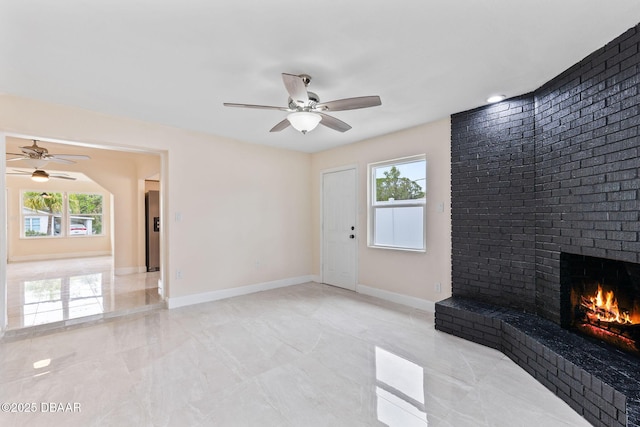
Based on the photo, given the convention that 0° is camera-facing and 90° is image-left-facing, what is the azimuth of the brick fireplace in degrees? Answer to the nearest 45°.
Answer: approximately 45°

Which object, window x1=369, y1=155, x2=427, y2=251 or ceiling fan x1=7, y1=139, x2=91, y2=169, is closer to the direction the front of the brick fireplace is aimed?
the ceiling fan

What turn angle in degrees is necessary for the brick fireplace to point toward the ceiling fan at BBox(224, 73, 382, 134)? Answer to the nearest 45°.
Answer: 0° — it already faces it

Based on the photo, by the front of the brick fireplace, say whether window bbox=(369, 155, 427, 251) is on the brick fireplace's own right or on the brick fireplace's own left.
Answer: on the brick fireplace's own right
